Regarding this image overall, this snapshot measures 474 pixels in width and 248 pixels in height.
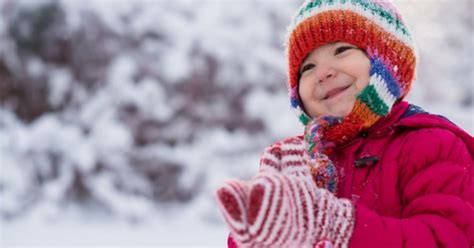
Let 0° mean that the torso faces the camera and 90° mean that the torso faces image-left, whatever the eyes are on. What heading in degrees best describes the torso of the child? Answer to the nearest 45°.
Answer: approximately 45°
